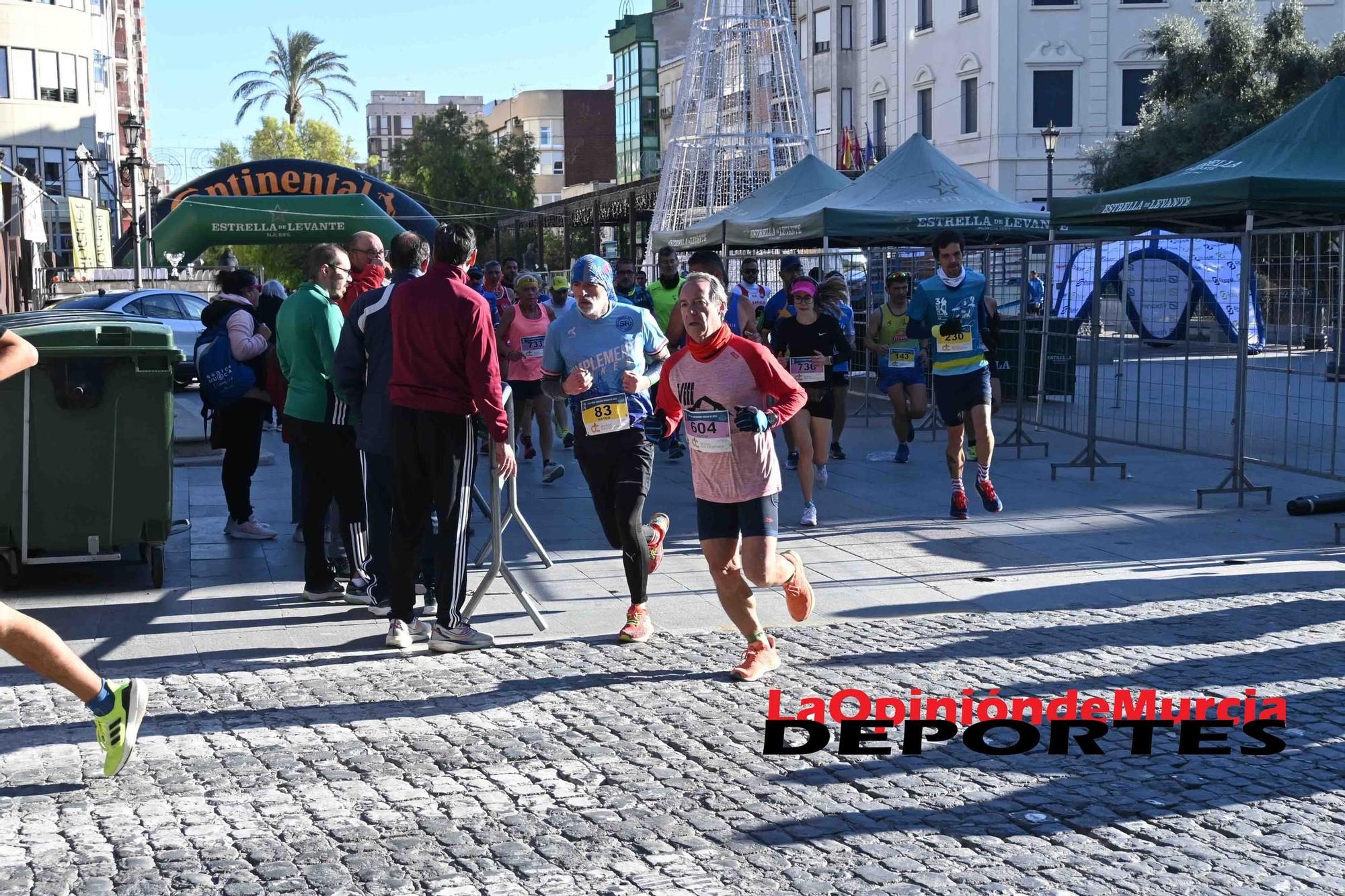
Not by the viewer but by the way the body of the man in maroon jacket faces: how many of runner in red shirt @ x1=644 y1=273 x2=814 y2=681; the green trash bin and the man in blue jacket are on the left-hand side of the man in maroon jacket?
2

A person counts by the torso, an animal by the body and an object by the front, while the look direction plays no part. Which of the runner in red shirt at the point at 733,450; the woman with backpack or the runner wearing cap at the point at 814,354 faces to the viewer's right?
the woman with backpack

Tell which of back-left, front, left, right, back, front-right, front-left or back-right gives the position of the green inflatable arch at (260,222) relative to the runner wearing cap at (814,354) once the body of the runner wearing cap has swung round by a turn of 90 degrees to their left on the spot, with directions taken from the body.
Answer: back-left

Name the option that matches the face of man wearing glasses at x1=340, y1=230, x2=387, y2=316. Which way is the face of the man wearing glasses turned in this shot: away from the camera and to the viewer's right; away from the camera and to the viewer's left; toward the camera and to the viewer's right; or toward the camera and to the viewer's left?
toward the camera and to the viewer's right

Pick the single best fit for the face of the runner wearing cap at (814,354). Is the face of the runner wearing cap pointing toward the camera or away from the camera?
toward the camera

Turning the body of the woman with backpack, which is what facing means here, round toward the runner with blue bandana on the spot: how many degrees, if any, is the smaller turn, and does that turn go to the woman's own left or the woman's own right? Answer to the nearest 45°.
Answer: approximately 45° to the woman's own right

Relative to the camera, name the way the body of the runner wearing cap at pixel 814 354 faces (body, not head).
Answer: toward the camera

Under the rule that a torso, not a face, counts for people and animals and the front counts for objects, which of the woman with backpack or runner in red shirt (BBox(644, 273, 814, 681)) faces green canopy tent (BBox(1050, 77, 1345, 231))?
the woman with backpack

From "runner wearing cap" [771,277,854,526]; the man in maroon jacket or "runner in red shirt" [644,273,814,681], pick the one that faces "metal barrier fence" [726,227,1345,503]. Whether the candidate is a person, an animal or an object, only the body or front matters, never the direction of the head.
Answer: the man in maroon jacket

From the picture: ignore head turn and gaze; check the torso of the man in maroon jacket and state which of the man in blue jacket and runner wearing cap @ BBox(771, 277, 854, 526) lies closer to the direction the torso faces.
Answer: the runner wearing cap

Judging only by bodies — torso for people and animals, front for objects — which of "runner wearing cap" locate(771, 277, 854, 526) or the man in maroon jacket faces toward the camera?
the runner wearing cap

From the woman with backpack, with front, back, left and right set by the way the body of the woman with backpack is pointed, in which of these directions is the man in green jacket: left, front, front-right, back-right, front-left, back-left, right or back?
right

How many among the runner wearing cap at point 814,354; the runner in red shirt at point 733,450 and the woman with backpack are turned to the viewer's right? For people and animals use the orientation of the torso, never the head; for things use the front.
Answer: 1

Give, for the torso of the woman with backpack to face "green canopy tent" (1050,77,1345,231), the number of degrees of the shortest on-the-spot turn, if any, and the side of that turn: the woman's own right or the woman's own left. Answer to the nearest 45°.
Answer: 0° — they already face it

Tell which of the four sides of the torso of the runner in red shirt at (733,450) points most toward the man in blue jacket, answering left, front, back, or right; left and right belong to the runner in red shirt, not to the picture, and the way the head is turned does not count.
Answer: right

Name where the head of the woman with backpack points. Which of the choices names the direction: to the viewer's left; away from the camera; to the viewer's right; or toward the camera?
to the viewer's right

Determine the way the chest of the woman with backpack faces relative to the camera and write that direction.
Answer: to the viewer's right

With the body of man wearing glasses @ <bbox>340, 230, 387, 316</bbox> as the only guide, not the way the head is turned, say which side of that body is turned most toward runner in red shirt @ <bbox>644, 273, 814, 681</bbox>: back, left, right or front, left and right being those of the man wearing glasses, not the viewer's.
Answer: front

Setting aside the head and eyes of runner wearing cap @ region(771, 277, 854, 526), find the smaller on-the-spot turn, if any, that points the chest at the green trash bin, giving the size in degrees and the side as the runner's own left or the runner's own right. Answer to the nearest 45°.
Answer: approximately 45° to the runner's own right
